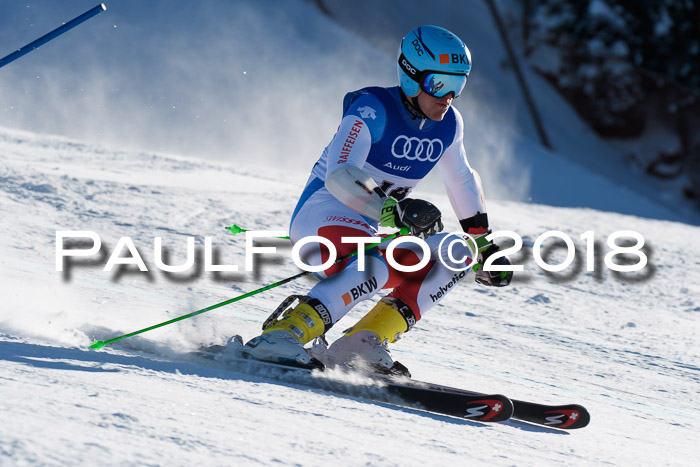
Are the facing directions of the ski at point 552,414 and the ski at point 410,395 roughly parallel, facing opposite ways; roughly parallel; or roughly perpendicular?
roughly parallel

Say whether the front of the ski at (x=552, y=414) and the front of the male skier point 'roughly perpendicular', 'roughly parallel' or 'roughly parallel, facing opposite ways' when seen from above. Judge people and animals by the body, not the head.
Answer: roughly parallel

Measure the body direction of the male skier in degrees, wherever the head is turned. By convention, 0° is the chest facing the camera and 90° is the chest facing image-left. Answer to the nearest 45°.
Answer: approximately 315°

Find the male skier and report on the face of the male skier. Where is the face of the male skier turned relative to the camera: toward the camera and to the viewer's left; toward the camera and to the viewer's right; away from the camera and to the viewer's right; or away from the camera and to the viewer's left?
toward the camera and to the viewer's right
